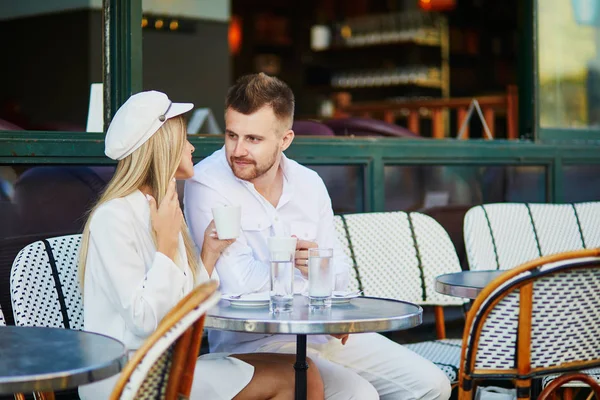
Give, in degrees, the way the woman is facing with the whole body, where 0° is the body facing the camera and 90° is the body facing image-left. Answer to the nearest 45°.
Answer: approximately 270°

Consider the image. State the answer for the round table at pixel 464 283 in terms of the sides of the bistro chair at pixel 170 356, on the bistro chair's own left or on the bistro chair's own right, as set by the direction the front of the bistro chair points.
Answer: on the bistro chair's own right

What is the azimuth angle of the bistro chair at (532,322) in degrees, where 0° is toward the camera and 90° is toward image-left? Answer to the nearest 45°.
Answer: approximately 180°

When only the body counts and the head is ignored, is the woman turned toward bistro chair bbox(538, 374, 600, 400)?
yes

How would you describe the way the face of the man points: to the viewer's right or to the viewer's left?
to the viewer's left

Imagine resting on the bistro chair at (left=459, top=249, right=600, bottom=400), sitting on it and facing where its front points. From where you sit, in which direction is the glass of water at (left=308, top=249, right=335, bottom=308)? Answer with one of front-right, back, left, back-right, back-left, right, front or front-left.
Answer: left

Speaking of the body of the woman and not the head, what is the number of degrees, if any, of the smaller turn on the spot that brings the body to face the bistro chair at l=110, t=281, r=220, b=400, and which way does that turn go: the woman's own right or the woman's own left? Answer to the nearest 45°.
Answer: approximately 90° to the woman's own right

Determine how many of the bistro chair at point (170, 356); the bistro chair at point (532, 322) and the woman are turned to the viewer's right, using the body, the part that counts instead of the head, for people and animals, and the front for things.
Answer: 1

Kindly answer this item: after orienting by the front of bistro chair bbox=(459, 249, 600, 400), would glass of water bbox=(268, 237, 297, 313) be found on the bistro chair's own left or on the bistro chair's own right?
on the bistro chair's own left

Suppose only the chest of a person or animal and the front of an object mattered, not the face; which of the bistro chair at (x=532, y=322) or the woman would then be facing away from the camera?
the bistro chair
